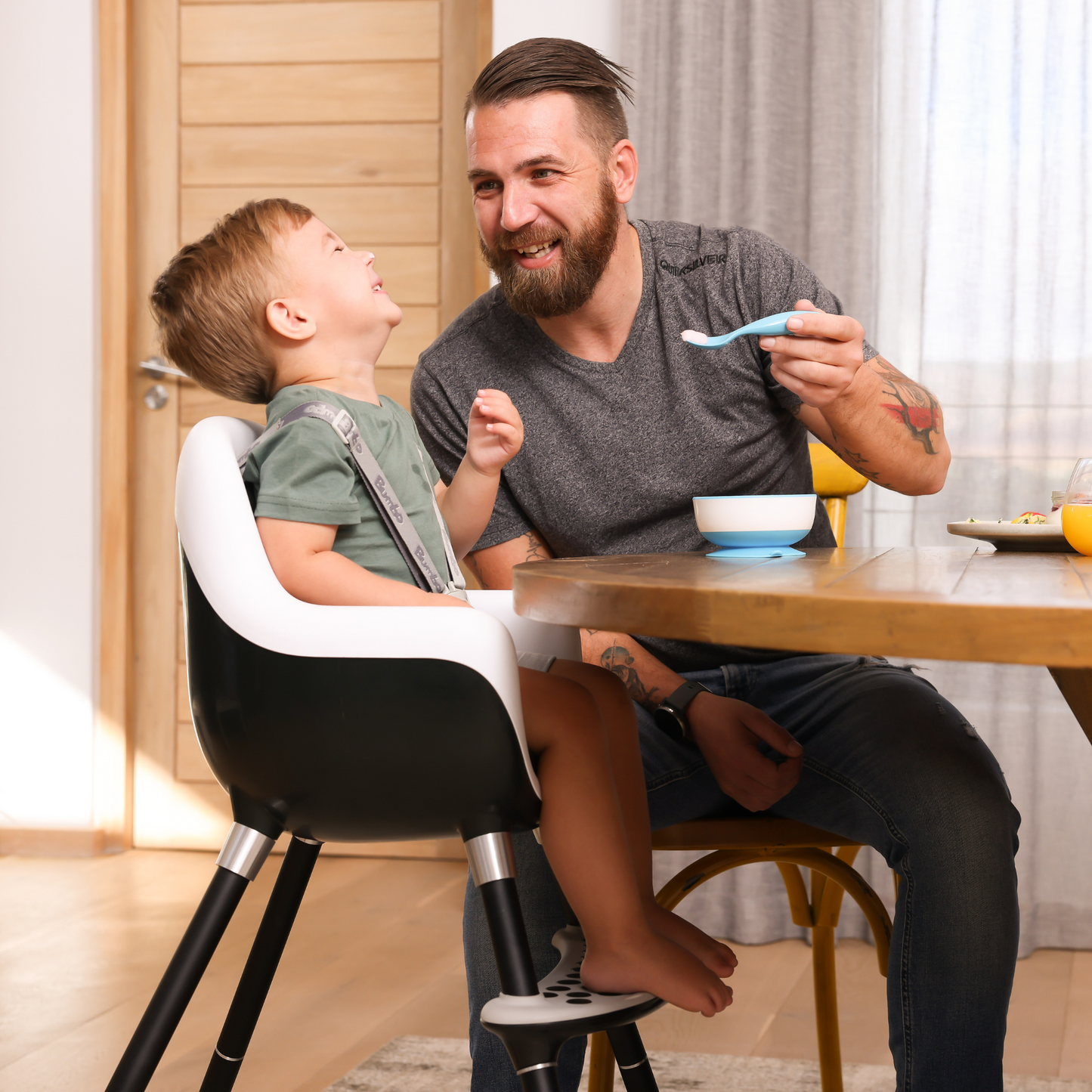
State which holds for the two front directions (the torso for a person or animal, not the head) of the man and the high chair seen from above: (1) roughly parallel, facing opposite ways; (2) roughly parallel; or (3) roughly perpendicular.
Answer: roughly perpendicular

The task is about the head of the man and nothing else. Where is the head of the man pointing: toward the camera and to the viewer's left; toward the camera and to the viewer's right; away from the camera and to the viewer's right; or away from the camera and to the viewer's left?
toward the camera and to the viewer's left

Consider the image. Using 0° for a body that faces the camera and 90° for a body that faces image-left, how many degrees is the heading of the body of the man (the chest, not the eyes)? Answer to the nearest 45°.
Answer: approximately 0°

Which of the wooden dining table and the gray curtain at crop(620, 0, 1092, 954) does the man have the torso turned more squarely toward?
the wooden dining table

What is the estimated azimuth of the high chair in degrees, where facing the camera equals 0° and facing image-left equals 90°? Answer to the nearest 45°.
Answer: approximately 270°

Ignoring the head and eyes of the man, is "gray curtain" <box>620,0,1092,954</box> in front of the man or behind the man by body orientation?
behind

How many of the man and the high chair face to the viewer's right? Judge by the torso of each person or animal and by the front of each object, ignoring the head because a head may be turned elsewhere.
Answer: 1
